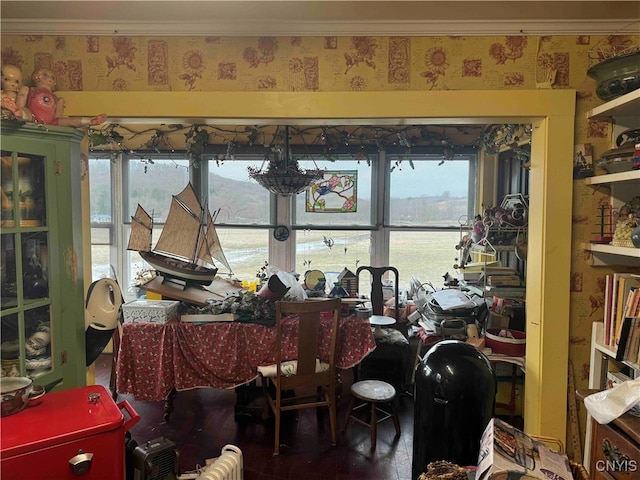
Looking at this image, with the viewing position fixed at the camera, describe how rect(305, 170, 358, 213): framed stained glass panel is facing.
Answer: facing the viewer

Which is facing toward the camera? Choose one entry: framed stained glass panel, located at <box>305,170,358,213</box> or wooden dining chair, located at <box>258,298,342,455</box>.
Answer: the framed stained glass panel

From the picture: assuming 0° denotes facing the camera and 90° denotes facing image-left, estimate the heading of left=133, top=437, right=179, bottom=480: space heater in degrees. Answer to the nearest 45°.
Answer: approximately 315°

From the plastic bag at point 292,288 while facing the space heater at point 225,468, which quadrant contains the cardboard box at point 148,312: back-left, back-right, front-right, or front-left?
front-right

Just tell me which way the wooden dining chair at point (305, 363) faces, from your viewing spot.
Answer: facing away from the viewer and to the left of the viewer

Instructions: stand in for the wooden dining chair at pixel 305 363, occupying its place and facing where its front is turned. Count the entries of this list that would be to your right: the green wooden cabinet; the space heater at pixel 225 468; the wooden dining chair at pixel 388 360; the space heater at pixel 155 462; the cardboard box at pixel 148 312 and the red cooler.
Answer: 1

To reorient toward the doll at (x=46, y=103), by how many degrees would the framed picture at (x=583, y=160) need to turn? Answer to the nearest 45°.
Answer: approximately 45° to its right

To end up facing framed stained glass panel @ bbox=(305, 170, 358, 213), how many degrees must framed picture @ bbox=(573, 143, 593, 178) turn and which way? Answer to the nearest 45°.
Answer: approximately 135° to its right
